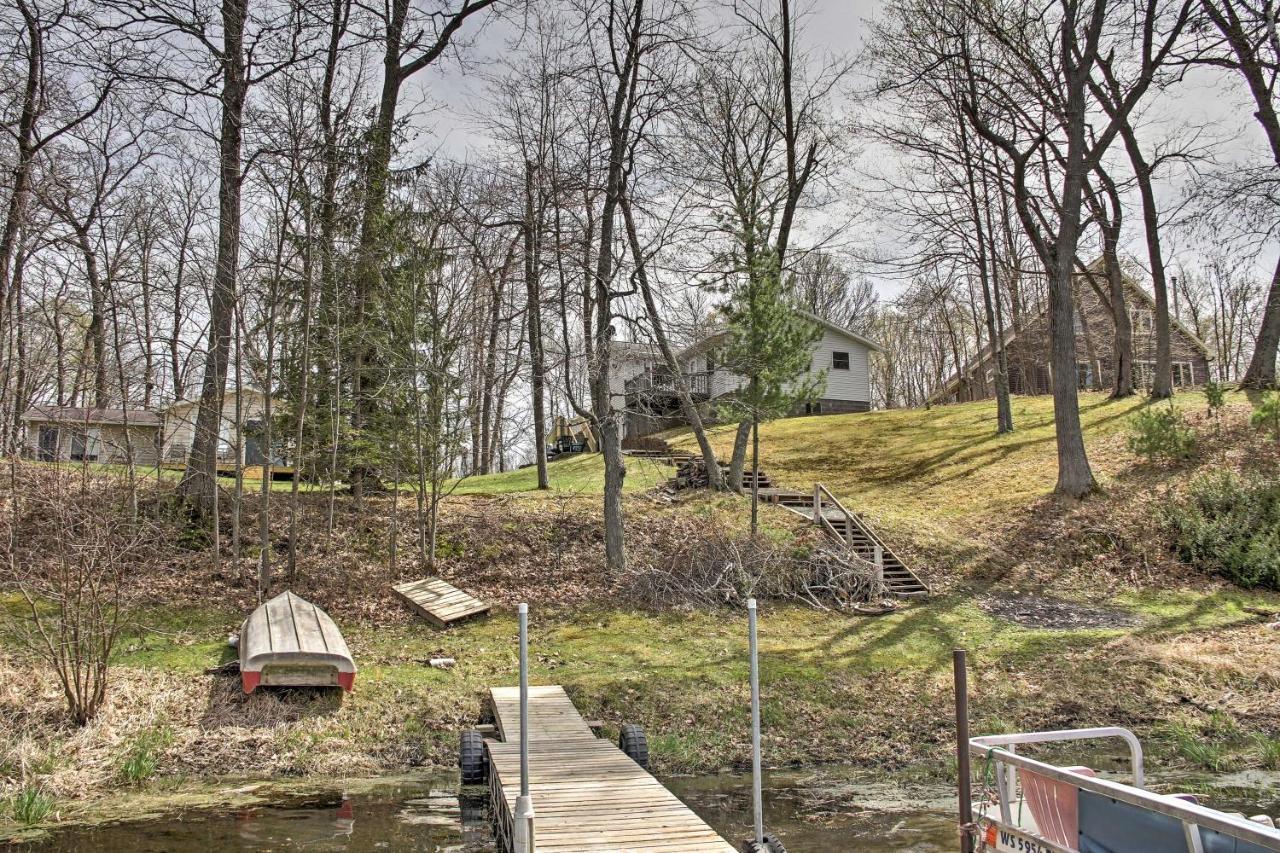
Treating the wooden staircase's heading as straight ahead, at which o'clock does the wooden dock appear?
The wooden dock is roughly at 2 o'clock from the wooden staircase.

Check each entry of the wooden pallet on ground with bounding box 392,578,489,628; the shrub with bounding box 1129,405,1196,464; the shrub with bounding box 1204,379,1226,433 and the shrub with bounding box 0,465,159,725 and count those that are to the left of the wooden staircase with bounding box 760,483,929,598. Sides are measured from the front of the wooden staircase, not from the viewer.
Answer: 2

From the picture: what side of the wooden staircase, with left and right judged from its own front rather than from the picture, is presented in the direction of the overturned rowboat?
right

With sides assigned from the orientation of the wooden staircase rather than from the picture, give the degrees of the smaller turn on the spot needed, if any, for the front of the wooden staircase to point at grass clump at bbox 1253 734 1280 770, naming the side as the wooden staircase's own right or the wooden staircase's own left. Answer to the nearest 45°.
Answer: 0° — it already faces it

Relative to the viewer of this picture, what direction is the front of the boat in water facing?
facing away from the viewer and to the left of the viewer

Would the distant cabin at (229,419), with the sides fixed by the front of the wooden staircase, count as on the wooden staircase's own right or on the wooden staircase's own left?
on the wooden staircase's own right

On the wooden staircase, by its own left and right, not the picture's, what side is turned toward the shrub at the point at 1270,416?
left

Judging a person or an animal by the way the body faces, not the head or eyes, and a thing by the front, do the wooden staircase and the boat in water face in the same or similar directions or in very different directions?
very different directions

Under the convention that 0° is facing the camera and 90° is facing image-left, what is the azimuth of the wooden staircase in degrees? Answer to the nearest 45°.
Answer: approximately 315°
